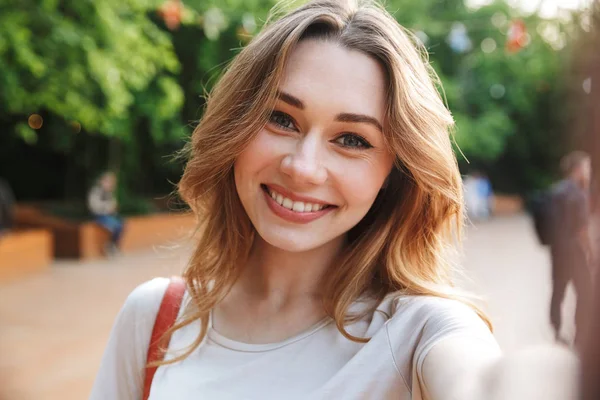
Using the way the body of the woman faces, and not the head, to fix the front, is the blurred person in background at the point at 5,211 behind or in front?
behind

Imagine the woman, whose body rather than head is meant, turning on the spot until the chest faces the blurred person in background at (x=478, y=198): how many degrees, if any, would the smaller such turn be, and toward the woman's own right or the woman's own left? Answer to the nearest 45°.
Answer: approximately 180°

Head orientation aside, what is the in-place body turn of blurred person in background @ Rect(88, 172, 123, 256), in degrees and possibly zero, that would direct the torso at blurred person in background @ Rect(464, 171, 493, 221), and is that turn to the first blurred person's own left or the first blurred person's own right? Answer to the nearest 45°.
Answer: approximately 90° to the first blurred person's own left

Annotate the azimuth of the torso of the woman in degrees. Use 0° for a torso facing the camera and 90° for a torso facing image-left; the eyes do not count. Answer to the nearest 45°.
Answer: approximately 0°

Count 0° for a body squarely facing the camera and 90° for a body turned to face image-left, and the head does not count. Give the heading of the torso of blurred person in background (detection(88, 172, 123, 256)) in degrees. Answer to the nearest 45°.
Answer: approximately 315°

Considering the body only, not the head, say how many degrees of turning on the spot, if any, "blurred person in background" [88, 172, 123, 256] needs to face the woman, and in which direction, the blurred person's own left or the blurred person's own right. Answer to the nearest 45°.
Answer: approximately 45° to the blurred person's own right

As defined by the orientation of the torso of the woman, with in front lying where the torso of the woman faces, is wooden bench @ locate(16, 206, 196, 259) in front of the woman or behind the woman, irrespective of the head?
behind

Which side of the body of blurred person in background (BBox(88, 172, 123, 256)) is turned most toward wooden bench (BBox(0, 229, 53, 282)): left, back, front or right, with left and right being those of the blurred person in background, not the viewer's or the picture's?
right

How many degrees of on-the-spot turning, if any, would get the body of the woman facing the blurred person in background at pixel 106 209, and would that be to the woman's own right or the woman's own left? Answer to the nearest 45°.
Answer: approximately 180°
